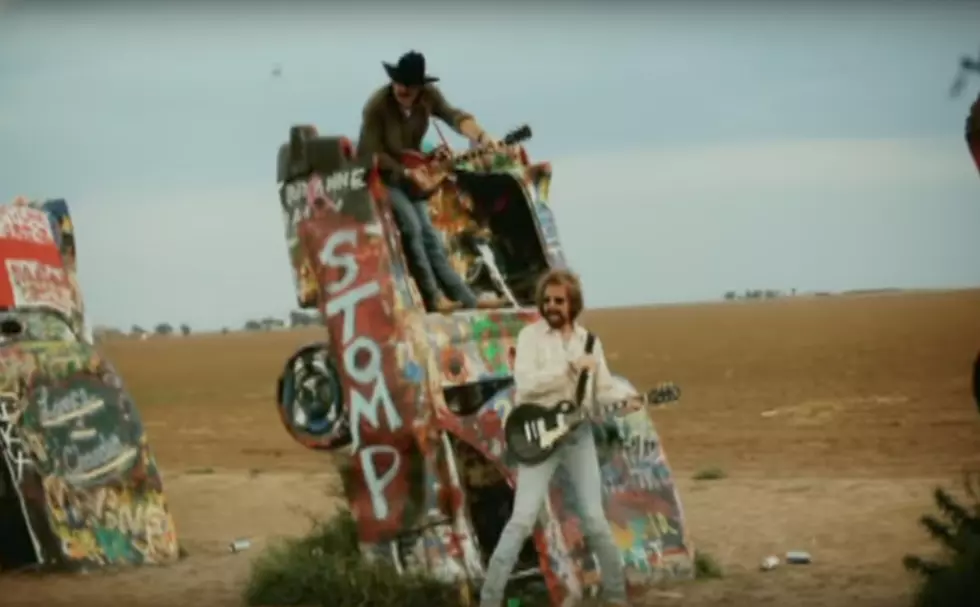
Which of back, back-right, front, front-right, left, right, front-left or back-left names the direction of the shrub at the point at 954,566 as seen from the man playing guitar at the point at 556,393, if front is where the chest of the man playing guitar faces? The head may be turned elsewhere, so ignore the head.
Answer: left

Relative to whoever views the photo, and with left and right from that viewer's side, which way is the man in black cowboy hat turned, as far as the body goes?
facing the viewer and to the right of the viewer

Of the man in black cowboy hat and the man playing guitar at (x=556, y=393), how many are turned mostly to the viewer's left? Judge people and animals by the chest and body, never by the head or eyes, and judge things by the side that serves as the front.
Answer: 0

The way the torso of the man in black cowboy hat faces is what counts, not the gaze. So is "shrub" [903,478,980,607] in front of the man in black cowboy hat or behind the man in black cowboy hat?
in front

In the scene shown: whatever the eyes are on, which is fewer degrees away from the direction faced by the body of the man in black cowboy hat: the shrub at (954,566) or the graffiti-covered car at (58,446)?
the shrub

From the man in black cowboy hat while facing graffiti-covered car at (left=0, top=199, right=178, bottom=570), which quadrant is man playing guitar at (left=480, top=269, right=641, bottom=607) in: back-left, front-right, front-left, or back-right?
back-left

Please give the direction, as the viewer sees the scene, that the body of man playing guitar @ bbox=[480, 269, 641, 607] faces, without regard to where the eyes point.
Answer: toward the camera

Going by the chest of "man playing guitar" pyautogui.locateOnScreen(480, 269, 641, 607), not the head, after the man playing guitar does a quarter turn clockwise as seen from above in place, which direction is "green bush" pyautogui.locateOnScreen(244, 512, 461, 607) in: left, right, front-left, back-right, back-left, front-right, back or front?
front-right
